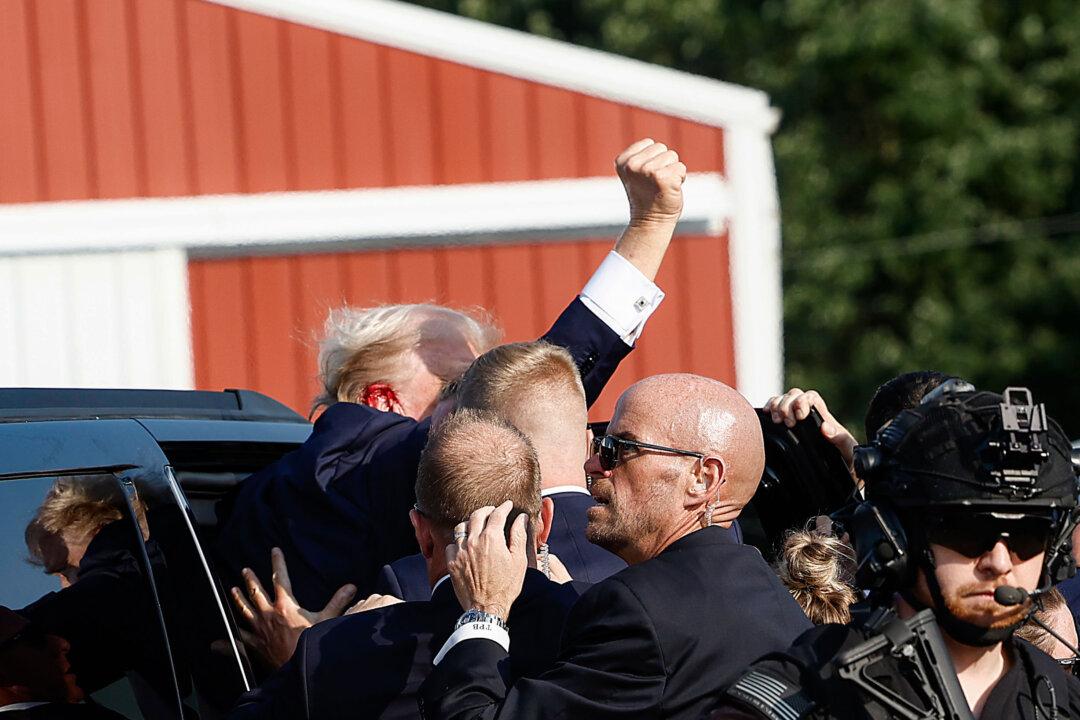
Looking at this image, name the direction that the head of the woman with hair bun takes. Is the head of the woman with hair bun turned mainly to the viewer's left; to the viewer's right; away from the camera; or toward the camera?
away from the camera

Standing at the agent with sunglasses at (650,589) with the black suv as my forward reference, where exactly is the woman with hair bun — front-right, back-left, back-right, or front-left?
back-right

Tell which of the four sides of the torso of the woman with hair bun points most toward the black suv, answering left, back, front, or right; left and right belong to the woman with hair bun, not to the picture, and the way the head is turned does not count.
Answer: left

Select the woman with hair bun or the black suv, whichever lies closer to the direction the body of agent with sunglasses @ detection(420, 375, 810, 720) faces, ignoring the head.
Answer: the black suv

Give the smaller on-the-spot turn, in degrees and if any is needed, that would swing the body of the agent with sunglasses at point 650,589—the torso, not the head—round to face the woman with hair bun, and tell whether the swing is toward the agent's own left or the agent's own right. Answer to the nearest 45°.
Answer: approximately 90° to the agent's own right

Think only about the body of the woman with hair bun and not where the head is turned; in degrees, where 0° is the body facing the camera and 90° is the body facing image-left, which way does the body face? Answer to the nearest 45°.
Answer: approximately 180°

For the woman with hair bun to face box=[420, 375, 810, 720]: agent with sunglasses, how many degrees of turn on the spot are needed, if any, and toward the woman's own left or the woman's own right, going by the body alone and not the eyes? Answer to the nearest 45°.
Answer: approximately 135° to the woman's own left

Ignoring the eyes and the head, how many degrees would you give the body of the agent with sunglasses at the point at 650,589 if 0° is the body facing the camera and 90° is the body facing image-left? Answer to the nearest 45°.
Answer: approximately 135°

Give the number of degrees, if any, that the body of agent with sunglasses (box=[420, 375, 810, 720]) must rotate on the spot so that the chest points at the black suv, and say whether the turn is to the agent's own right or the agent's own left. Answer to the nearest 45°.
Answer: approximately 45° to the agent's own left

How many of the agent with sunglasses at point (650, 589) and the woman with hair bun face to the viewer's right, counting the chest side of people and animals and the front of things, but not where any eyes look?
0
